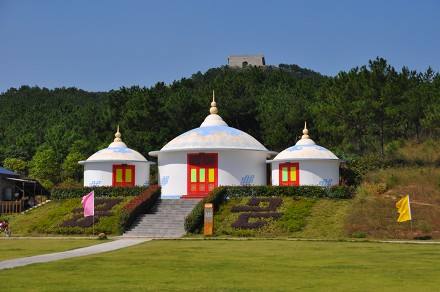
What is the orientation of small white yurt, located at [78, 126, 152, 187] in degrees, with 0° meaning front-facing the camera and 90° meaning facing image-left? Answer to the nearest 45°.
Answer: approximately 0°

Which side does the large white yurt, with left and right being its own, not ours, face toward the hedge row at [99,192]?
right

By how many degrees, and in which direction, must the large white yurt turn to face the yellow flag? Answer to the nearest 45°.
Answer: approximately 45° to its left

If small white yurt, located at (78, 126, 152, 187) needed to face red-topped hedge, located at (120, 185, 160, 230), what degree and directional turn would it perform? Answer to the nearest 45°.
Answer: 0° — it already faces it

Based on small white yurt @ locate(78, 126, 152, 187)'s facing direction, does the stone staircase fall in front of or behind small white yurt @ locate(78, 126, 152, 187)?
in front

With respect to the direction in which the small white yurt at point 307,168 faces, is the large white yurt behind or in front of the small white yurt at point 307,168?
in front

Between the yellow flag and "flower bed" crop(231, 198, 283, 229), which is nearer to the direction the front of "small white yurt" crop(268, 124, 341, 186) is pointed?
the flower bed

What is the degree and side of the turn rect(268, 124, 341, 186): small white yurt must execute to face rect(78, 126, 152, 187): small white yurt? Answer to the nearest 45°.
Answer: approximately 45° to its right

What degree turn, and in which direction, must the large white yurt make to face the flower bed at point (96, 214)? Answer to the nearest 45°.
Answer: approximately 45° to its right

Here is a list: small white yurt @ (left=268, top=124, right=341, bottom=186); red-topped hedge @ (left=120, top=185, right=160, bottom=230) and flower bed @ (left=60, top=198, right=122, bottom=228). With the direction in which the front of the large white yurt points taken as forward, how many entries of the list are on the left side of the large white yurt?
1

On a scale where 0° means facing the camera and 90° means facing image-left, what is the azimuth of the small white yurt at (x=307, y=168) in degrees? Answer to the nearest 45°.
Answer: approximately 45°

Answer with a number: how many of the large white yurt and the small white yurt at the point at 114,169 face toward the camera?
2

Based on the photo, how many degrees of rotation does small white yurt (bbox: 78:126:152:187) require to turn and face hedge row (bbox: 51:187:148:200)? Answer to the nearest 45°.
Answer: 0° — it already faces it

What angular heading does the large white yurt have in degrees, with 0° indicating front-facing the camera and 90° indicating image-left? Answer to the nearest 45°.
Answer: approximately 0°
